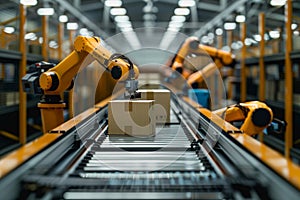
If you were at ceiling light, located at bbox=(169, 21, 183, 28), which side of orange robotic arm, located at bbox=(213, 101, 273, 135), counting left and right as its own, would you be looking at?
right

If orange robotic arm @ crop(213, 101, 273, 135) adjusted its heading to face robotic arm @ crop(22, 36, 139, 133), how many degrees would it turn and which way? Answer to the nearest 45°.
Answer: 0° — it already faces it

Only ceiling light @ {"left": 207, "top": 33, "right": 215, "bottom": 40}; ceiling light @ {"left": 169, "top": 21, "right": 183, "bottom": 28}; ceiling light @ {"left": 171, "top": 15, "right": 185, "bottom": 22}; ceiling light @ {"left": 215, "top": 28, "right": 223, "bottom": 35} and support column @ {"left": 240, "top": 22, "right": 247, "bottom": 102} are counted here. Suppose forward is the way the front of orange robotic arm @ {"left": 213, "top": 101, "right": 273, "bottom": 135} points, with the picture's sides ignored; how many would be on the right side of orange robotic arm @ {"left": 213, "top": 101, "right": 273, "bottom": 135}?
5

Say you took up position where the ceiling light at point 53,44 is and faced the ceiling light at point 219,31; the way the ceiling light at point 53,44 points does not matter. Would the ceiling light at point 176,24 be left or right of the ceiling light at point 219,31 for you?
left

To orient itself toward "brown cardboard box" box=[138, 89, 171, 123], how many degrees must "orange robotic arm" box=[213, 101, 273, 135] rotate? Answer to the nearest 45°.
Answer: approximately 45° to its right

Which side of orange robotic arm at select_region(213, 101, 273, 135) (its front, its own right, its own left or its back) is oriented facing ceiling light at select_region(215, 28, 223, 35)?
right
